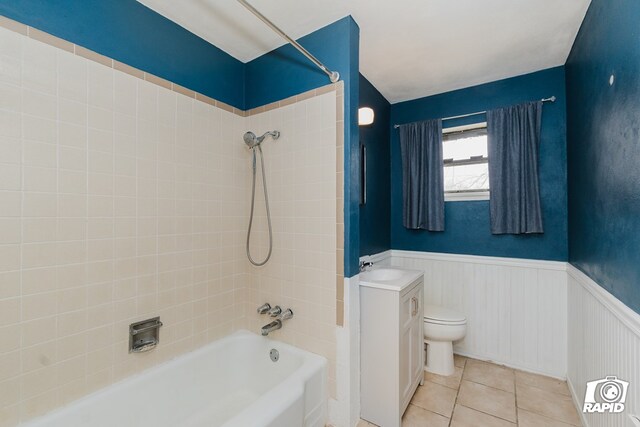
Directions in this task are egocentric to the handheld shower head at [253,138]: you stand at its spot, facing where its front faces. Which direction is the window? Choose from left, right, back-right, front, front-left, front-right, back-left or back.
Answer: back-left

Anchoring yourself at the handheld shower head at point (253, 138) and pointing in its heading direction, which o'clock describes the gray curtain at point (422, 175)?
The gray curtain is roughly at 7 o'clock from the handheld shower head.

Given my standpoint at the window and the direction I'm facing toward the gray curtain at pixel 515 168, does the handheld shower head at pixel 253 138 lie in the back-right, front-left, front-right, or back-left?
back-right

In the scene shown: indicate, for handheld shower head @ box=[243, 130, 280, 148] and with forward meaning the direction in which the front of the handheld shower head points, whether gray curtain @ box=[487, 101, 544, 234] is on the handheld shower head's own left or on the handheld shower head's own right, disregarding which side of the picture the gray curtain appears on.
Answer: on the handheld shower head's own left

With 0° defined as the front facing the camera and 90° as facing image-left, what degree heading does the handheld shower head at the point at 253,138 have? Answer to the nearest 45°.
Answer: approximately 45°
